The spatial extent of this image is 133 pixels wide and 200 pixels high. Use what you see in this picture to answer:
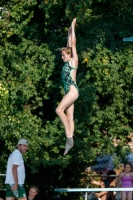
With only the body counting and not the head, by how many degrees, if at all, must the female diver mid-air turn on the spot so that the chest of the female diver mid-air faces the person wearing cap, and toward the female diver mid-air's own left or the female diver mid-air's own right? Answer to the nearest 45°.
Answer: approximately 45° to the female diver mid-air's own right
